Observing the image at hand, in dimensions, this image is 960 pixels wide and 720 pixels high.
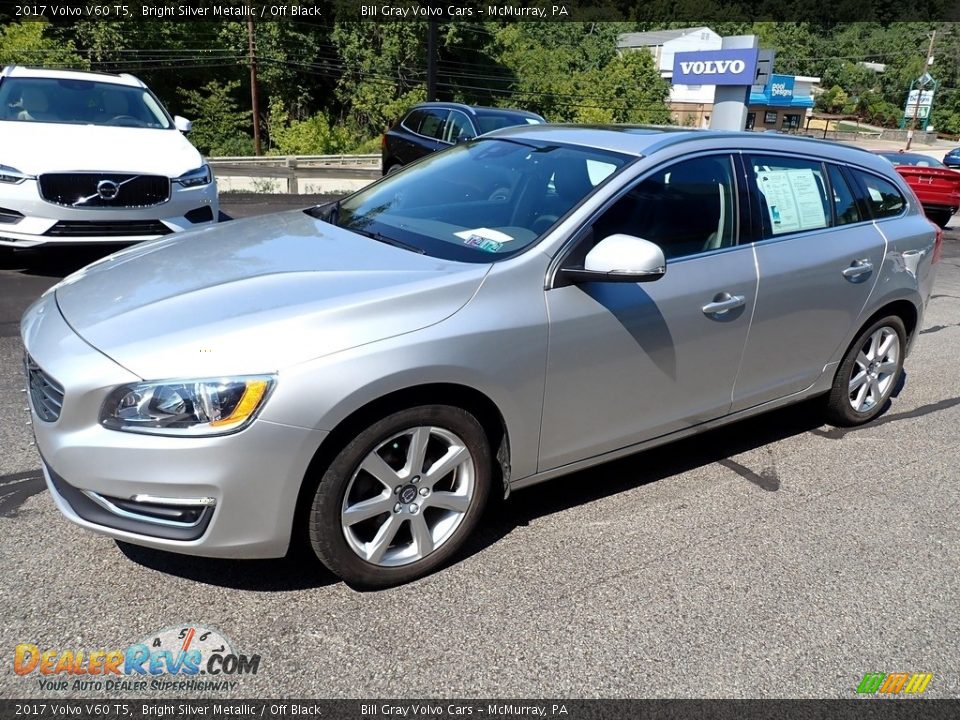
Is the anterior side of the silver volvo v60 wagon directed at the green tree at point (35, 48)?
no

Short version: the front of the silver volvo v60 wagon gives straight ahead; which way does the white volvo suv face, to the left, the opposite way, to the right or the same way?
to the left

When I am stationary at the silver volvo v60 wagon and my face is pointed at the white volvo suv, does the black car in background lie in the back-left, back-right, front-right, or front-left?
front-right

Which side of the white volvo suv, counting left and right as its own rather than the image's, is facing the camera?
front

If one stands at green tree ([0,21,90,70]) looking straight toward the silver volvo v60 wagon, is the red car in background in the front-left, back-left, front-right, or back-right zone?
front-left

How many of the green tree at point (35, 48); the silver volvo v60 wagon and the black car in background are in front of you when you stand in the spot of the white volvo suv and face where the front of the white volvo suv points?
1

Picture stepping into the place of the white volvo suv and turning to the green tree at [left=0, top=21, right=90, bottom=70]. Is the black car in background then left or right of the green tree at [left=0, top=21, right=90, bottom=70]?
right

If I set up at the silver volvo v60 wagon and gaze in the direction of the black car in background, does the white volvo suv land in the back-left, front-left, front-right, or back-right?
front-left

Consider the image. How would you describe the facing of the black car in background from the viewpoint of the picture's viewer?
facing the viewer and to the right of the viewer

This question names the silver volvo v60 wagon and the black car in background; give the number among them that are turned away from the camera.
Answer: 0

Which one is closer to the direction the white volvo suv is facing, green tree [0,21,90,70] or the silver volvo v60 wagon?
the silver volvo v60 wagon

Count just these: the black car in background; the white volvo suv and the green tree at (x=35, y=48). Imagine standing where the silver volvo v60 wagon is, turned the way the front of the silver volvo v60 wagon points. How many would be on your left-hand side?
0

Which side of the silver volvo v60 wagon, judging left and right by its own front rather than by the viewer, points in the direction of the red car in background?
back
